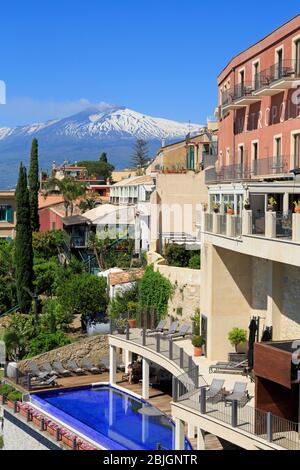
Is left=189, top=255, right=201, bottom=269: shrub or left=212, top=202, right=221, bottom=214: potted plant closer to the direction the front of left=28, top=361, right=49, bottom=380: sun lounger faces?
the potted plant

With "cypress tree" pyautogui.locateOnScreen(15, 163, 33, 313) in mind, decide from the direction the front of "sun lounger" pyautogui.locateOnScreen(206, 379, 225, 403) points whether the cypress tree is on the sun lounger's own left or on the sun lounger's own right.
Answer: on the sun lounger's own right

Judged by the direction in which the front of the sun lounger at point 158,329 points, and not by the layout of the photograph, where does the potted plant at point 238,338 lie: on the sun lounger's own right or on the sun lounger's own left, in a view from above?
on the sun lounger's own left

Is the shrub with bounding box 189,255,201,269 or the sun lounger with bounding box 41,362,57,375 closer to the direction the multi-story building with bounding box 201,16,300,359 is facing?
the sun lounger

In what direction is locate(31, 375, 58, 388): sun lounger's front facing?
to the viewer's left

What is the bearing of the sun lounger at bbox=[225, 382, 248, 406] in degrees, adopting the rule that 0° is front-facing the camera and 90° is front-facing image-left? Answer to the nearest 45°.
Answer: approximately 45°

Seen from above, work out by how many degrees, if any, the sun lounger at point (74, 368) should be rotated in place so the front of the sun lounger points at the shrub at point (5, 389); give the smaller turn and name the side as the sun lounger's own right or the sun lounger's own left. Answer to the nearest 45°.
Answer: approximately 90° to the sun lounger's own right
